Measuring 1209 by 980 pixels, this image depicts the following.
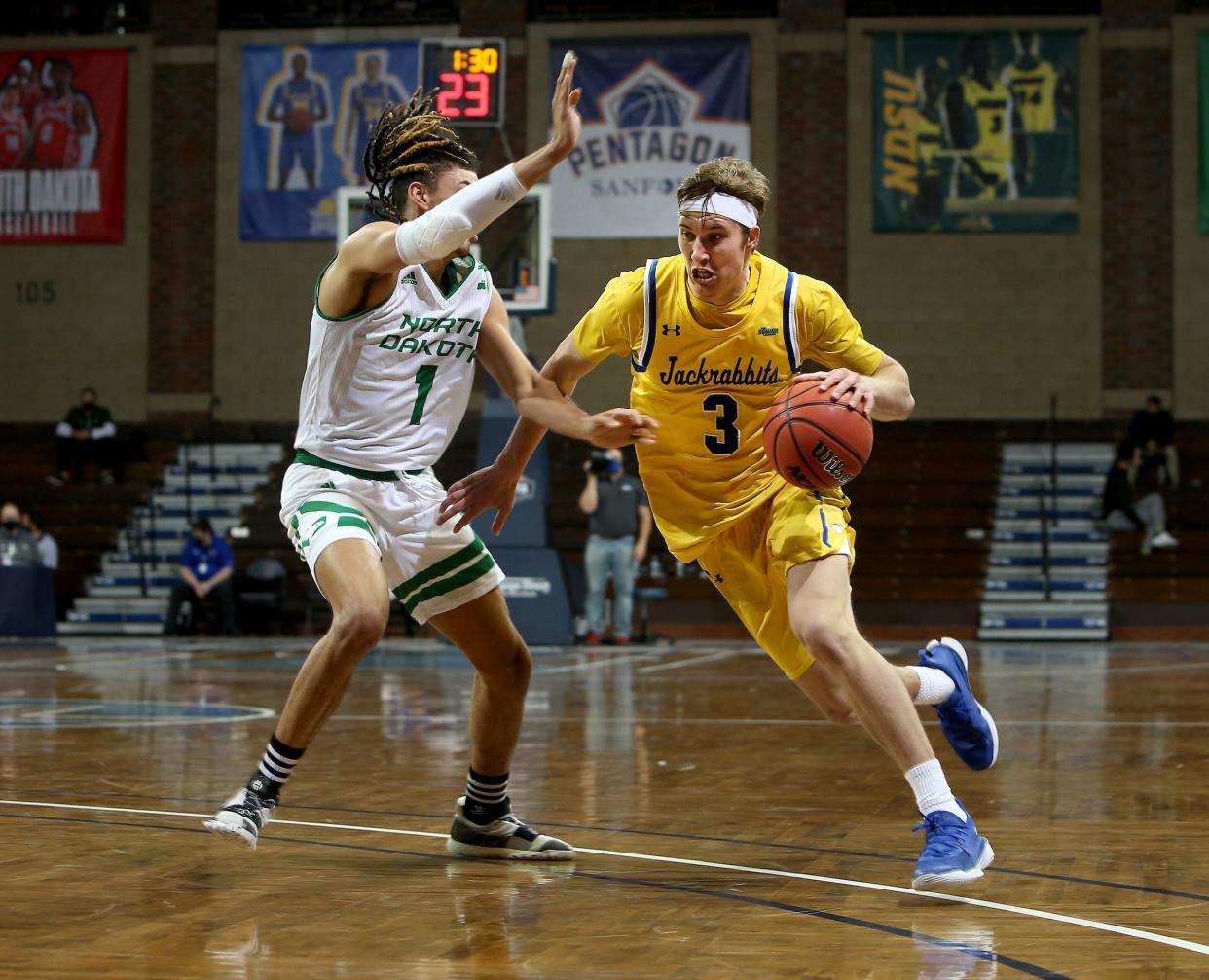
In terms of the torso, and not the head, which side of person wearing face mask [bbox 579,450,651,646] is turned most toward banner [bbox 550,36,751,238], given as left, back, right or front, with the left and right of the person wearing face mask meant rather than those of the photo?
back

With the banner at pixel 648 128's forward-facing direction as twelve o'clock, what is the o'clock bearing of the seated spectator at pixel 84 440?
The seated spectator is roughly at 3 o'clock from the banner.

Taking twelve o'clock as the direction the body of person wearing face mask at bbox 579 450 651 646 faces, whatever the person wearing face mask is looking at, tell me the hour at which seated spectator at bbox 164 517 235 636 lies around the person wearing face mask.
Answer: The seated spectator is roughly at 4 o'clock from the person wearing face mask.

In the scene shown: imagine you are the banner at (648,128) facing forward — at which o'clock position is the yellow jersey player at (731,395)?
The yellow jersey player is roughly at 12 o'clock from the banner.

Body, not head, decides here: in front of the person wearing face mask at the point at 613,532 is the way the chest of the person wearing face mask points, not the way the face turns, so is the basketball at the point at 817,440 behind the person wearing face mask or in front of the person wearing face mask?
in front

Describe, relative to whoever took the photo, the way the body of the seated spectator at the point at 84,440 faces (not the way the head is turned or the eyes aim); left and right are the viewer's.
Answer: facing the viewer

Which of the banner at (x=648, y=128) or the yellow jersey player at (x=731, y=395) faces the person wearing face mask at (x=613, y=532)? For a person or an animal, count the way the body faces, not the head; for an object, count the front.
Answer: the banner

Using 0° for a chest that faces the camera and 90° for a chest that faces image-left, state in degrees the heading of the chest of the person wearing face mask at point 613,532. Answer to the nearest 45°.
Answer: approximately 0°

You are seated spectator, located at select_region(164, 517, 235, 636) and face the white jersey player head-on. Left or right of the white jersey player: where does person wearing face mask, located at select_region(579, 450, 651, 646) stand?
left

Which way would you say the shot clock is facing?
toward the camera

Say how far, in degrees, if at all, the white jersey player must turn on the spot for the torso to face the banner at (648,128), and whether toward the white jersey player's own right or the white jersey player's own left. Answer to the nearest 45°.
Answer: approximately 135° to the white jersey player's own left
